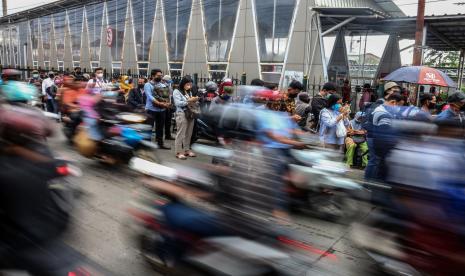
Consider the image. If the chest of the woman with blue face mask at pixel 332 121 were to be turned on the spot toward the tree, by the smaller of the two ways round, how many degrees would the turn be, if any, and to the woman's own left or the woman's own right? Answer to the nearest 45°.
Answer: approximately 135° to the woman's own left

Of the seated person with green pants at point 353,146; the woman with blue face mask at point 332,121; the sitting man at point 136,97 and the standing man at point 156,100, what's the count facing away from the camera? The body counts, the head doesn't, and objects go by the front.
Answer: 0

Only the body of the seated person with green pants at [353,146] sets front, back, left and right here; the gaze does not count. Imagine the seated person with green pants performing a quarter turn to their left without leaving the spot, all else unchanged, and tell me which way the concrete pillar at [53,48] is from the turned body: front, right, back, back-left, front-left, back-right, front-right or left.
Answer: back-left

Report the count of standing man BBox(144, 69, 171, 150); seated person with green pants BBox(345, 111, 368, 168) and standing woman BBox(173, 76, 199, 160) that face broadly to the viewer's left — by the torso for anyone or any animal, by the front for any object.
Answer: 0

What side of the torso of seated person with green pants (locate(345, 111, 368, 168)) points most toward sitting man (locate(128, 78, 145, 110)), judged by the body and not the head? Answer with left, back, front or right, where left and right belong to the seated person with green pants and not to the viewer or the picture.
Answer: right

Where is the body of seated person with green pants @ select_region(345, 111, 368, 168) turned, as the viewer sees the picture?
toward the camera

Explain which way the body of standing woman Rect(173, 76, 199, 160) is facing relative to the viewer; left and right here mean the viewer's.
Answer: facing the viewer and to the right of the viewer

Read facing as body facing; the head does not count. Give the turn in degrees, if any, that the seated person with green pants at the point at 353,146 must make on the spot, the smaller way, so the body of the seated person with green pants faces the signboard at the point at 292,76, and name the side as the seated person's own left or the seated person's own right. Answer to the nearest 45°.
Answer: approximately 180°

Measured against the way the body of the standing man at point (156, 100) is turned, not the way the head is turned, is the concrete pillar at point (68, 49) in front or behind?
behind

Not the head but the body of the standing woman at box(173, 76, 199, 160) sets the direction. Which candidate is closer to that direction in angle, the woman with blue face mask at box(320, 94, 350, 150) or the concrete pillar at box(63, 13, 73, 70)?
the woman with blue face mask

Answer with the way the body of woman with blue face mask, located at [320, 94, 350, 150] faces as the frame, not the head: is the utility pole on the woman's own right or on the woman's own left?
on the woman's own left

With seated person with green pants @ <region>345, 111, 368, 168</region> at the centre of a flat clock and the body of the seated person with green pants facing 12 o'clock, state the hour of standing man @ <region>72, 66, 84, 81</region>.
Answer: The standing man is roughly at 3 o'clock from the seated person with green pants.

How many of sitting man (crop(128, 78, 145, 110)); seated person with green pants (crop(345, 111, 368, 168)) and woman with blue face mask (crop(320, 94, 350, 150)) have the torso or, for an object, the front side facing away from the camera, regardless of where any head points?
0
